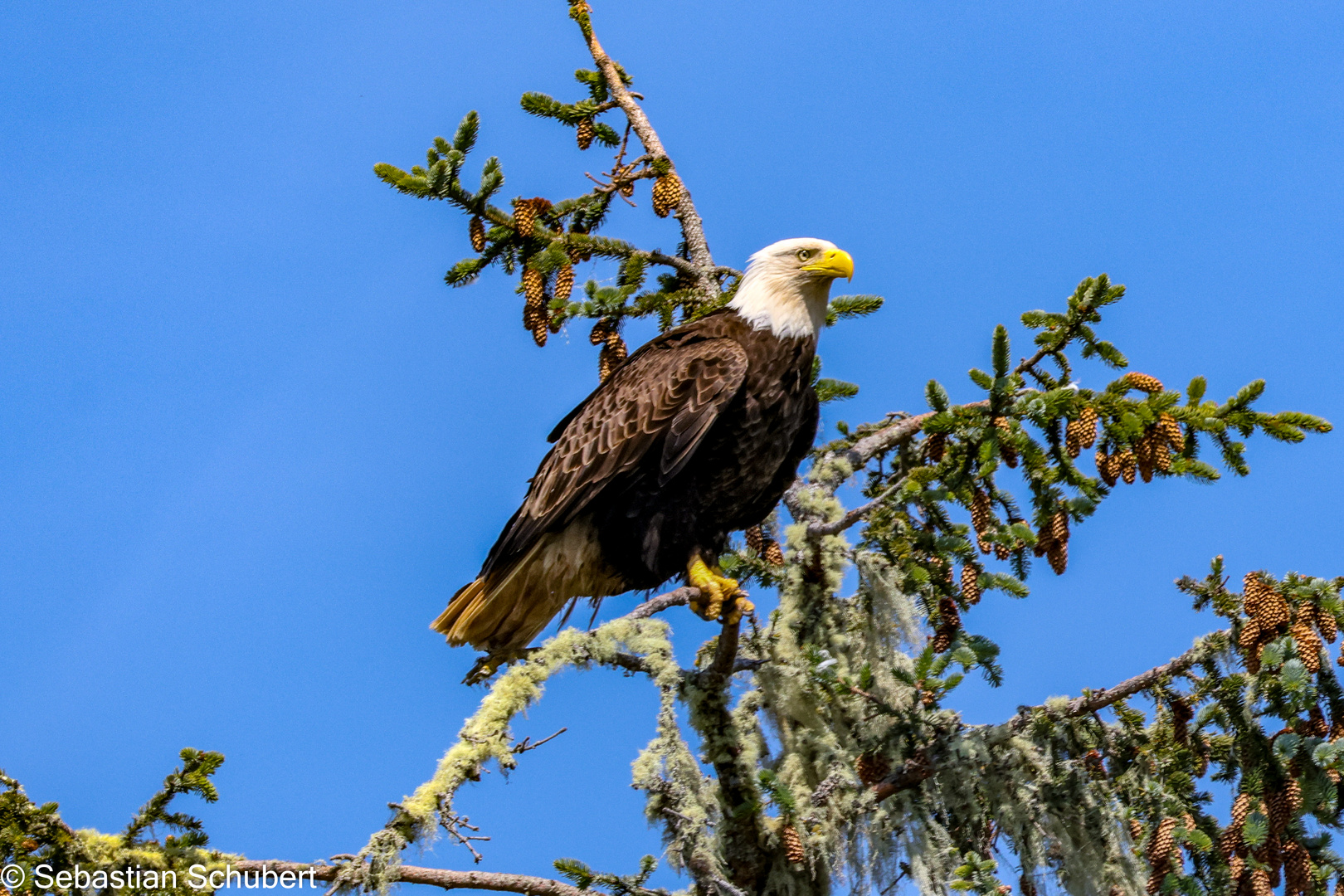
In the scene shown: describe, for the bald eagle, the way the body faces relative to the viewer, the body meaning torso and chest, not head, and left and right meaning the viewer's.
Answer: facing to the right of the viewer
